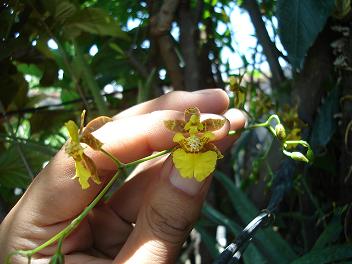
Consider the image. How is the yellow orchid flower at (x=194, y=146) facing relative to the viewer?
toward the camera
